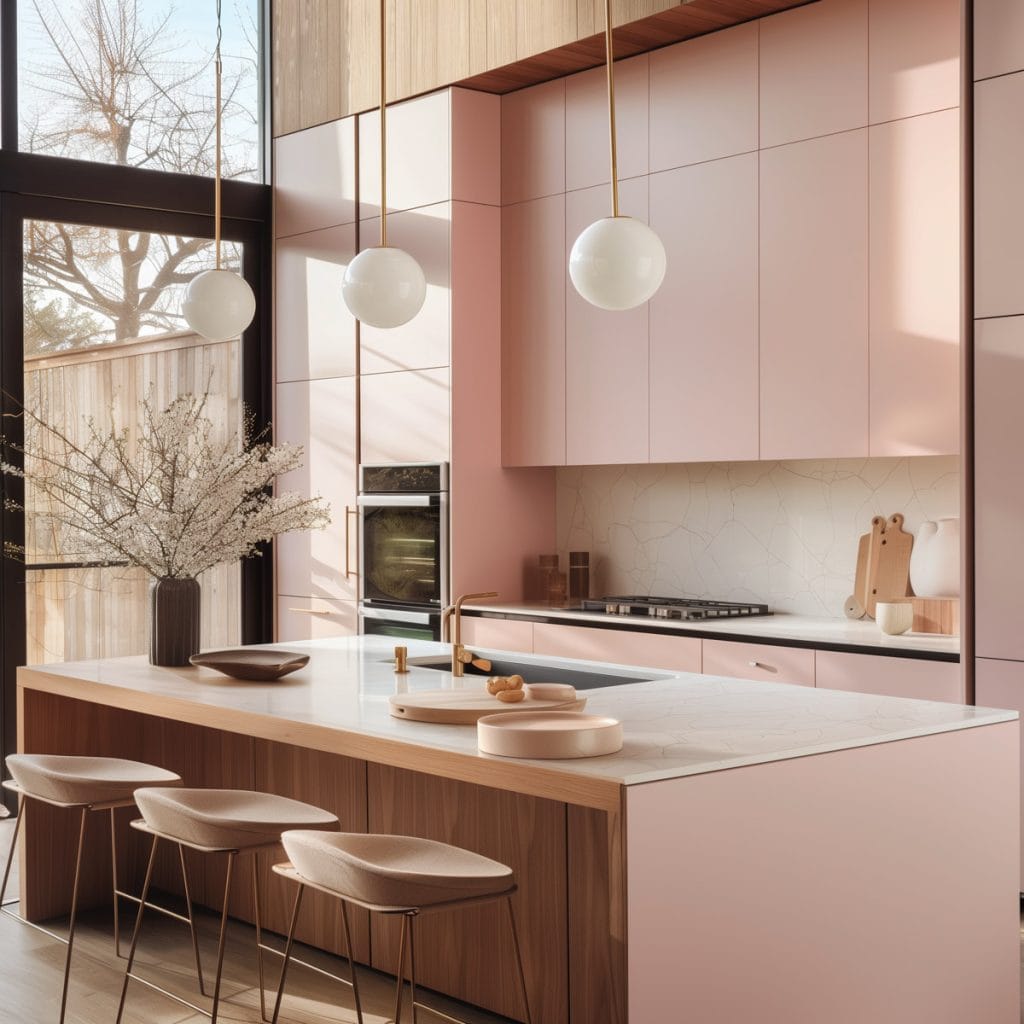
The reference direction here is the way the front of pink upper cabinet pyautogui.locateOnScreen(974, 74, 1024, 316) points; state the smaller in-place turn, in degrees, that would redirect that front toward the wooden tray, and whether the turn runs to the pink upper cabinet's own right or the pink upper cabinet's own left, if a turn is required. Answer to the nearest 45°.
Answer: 0° — it already faces it

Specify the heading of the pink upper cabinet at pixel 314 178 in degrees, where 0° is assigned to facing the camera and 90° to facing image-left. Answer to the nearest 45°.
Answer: approximately 45°

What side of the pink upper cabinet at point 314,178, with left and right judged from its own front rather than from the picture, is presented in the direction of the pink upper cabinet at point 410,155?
left

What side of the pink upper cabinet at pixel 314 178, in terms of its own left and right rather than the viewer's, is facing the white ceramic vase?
left

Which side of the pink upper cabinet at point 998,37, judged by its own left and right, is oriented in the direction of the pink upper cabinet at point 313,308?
right

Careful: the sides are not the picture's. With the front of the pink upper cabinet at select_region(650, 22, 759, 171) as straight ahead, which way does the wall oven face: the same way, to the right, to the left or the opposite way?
the same way

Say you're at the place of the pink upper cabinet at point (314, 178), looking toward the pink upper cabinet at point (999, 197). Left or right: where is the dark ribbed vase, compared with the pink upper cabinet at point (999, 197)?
right

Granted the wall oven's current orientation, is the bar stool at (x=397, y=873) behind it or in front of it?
in front

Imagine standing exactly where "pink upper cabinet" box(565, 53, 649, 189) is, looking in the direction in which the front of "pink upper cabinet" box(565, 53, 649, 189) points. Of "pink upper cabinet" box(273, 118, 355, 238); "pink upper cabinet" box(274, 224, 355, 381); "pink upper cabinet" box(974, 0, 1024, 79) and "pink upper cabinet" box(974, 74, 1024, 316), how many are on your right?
2

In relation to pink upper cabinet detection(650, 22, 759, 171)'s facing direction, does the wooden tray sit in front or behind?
in front

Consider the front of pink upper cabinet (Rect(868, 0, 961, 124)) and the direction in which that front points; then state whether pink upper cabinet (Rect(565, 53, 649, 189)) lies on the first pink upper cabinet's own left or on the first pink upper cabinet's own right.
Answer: on the first pink upper cabinet's own right

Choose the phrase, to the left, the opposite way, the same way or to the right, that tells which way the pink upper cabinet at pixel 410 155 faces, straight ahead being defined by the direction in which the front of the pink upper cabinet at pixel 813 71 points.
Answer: the same way

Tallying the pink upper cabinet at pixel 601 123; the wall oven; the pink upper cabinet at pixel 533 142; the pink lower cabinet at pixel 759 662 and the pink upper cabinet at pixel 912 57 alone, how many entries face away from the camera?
0

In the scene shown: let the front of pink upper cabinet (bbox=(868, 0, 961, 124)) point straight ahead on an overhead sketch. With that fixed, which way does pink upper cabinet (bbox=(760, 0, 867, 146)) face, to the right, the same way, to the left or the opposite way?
the same way

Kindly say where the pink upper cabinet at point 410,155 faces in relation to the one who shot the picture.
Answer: facing the viewer and to the left of the viewer

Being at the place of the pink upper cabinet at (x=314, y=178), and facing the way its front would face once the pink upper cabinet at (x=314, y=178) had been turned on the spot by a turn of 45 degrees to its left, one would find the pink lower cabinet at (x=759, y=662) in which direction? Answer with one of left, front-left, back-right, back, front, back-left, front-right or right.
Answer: front-left
